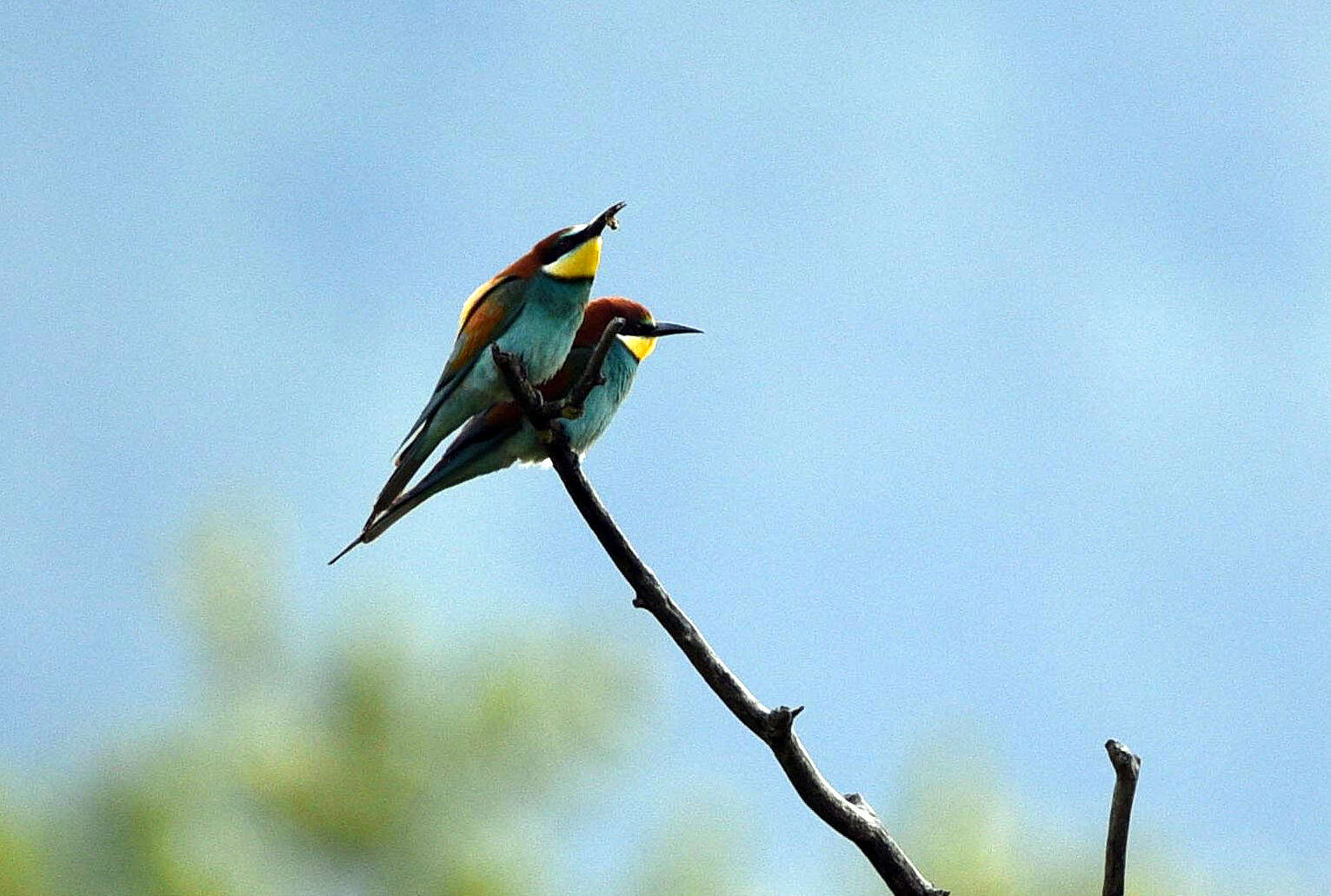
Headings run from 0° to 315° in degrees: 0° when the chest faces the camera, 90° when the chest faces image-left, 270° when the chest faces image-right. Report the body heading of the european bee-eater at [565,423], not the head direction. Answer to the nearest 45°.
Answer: approximately 270°

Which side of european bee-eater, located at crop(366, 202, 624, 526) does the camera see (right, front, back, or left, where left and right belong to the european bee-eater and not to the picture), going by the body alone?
right
